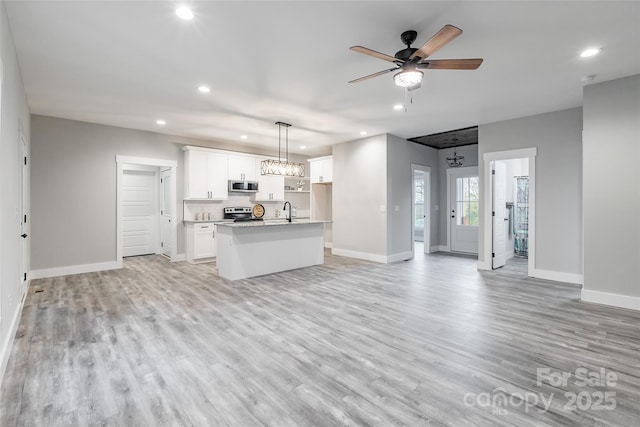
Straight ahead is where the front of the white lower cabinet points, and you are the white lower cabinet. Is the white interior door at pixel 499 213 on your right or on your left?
on your left

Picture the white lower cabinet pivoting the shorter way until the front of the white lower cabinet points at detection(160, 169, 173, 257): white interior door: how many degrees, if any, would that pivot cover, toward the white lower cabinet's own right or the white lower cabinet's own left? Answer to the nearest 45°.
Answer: approximately 135° to the white lower cabinet's own right

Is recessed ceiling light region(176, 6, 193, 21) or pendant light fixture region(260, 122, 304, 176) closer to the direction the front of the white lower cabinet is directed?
the recessed ceiling light

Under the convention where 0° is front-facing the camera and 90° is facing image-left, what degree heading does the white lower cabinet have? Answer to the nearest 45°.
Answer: approximately 0°

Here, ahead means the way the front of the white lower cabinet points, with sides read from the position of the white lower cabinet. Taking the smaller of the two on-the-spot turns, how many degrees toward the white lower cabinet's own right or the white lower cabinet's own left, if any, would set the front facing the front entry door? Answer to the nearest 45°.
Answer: approximately 90° to the white lower cabinet's own left

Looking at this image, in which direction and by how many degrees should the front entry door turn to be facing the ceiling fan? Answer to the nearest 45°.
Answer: approximately 45° to its left

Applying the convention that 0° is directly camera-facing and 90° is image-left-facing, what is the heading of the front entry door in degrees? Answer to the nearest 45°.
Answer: approximately 45°
